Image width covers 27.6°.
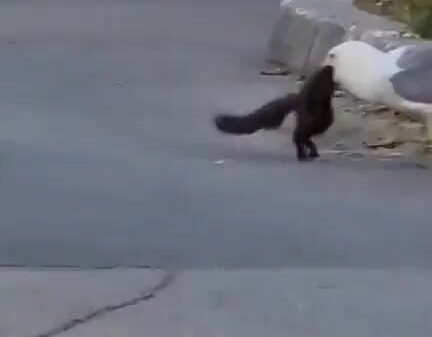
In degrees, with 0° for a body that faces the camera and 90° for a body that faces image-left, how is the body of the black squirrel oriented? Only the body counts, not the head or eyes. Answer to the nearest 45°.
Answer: approximately 270°

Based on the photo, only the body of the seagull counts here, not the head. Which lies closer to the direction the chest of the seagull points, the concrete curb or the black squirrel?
the black squirrel

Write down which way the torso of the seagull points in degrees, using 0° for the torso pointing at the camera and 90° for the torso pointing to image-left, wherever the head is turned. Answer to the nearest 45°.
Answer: approximately 90°

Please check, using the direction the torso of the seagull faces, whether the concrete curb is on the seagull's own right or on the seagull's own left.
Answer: on the seagull's own right

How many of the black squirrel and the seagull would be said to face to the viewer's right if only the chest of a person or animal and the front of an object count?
1

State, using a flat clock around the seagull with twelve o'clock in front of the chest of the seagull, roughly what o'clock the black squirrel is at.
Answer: The black squirrel is roughly at 11 o'clock from the seagull.

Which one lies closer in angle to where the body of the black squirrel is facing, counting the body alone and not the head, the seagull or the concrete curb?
the seagull

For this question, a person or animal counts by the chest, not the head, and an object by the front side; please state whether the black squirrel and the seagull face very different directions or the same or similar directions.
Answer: very different directions

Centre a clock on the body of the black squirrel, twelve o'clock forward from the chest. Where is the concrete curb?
The concrete curb is roughly at 9 o'clock from the black squirrel.
